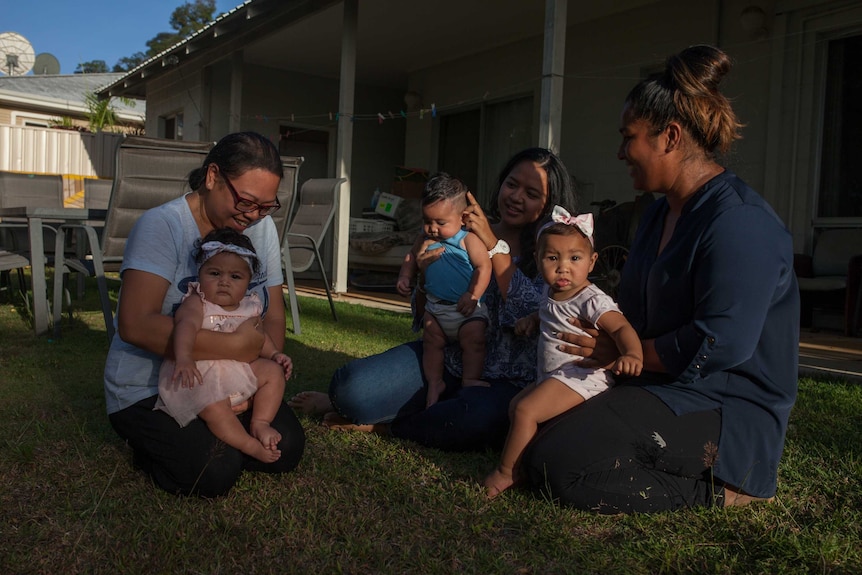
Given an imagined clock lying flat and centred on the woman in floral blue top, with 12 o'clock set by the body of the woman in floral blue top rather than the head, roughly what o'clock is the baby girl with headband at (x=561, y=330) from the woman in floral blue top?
The baby girl with headband is roughly at 10 o'clock from the woman in floral blue top.

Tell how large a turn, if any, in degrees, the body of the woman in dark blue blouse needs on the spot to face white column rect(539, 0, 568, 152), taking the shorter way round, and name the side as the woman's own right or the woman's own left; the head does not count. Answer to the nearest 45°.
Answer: approximately 90° to the woman's own right

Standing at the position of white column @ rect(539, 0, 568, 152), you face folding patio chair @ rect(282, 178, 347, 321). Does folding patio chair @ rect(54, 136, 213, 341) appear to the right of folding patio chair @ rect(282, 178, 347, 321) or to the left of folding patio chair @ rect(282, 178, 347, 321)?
left

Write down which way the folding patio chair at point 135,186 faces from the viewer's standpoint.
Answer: facing away from the viewer and to the left of the viewer

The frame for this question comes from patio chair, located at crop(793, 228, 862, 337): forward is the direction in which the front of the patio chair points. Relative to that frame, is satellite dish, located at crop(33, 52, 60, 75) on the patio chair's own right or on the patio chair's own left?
on the patio chair's own right

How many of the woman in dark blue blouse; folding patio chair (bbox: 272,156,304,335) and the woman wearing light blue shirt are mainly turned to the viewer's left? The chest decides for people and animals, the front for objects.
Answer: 2

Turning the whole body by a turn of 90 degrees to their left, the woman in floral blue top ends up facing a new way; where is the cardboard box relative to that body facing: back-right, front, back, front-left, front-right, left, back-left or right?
back-left

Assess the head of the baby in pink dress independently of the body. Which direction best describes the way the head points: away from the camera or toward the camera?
toward the camera

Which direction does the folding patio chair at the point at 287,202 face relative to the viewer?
to the viewer's left

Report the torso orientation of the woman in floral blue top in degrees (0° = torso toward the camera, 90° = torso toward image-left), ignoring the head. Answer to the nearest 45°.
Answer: approximately 45°

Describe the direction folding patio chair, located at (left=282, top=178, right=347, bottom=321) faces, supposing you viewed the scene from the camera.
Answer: facing the viewer and to the left of the viewer

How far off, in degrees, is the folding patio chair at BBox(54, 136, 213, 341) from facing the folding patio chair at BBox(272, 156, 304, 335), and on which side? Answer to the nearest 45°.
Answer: approximately 135° to its right

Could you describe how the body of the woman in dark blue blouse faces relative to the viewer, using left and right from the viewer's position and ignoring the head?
facing to the left of the viewer

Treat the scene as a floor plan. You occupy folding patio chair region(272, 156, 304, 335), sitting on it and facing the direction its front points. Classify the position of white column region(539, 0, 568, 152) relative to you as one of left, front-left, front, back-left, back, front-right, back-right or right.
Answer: back

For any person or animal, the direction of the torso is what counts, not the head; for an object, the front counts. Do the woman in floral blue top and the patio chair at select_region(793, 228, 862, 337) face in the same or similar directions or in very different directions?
same or similar directions

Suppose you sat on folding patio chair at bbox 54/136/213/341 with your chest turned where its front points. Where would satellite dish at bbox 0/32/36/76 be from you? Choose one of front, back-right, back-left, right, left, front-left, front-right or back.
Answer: front-right
